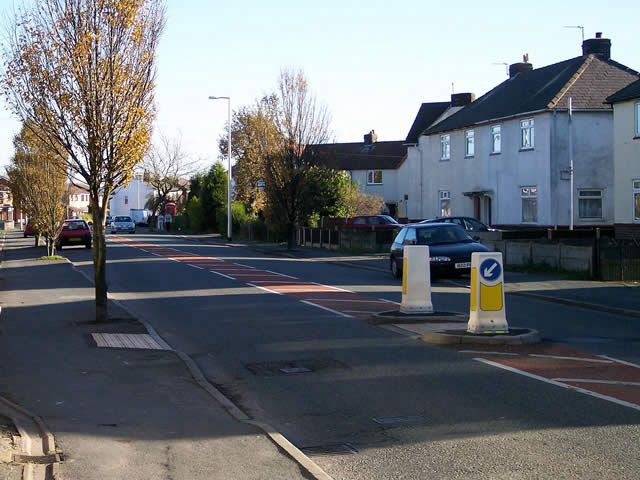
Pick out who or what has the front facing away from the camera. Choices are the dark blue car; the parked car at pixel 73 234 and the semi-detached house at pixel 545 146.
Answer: the parked car

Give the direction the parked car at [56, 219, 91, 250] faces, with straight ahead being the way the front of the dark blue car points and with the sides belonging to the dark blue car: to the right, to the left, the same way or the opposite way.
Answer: the opposite way

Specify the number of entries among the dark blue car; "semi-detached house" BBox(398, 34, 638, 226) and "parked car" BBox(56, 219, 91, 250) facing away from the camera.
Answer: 1

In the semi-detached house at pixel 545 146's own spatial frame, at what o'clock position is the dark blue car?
The dark blue car is roughly at 11 o'clock from the semi-detached house.

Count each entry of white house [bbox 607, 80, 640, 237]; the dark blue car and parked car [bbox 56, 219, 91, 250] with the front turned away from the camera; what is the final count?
1

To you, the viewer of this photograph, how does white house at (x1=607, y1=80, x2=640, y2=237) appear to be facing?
facing the viewer and to the left of the viewer

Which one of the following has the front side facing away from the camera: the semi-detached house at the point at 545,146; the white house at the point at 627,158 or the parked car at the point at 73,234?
the parked car

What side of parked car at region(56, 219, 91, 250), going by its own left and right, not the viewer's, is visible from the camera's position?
back

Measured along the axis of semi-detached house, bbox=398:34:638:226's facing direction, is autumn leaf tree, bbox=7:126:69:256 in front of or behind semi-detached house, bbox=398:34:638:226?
in front

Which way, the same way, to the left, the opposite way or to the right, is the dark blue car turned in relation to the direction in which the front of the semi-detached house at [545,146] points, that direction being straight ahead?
to the left

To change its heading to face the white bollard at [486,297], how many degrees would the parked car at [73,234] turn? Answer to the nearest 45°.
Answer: approximately 180°

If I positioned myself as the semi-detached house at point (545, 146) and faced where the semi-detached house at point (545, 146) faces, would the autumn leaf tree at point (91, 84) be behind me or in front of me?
in front

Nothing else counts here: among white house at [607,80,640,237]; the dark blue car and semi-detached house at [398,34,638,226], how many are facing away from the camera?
0

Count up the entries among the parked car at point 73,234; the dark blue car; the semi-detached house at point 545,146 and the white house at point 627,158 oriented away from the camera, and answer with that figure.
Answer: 1

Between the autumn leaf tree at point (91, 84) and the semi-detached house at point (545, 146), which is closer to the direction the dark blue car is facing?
the autumn leaf tree
